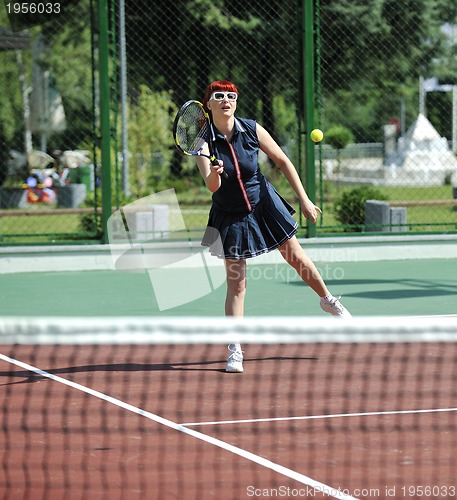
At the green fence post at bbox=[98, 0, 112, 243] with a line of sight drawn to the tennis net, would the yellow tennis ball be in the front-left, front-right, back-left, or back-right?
front-left

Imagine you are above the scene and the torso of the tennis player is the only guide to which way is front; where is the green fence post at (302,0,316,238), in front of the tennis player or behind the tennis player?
behind

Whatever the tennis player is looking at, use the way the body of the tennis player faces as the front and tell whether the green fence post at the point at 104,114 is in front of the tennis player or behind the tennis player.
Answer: behind

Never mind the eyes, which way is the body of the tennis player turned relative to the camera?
toward the camera

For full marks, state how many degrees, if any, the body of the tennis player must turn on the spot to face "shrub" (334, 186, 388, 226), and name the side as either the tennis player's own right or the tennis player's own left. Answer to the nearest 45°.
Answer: approximately 180°
